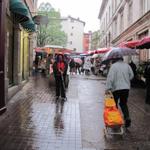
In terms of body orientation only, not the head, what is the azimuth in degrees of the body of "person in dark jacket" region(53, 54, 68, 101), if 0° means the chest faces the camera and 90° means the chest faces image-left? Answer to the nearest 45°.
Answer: approximately 0°

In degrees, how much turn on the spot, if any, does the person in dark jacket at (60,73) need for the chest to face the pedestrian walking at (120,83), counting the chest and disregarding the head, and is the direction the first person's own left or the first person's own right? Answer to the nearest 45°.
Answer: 0° — they already face them
